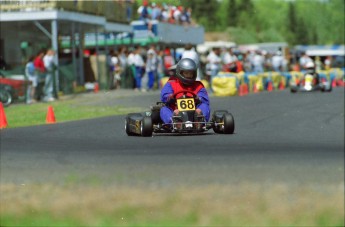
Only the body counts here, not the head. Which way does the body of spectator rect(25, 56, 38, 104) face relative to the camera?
to the viewer's right

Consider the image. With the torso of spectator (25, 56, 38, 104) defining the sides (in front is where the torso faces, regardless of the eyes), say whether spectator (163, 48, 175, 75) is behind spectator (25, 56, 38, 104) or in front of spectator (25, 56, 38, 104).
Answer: in front

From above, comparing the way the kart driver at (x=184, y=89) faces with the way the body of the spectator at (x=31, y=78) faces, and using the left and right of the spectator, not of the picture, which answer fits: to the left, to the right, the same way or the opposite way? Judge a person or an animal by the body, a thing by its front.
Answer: to the right

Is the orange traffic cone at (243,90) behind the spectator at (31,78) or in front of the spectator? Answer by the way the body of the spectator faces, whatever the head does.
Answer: in front

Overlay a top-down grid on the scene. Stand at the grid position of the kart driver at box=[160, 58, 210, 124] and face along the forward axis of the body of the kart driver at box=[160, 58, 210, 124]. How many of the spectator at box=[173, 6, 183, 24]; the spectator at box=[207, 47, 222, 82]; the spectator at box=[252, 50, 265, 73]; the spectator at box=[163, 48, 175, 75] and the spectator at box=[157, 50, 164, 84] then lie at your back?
5

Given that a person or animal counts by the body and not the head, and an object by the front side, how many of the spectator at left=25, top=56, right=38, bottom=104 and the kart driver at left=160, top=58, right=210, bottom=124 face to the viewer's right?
1

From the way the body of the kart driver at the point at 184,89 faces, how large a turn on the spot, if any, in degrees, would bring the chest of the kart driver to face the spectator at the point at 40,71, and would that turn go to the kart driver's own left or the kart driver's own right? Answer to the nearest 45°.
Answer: approximately 135° to the kart driver's own right
